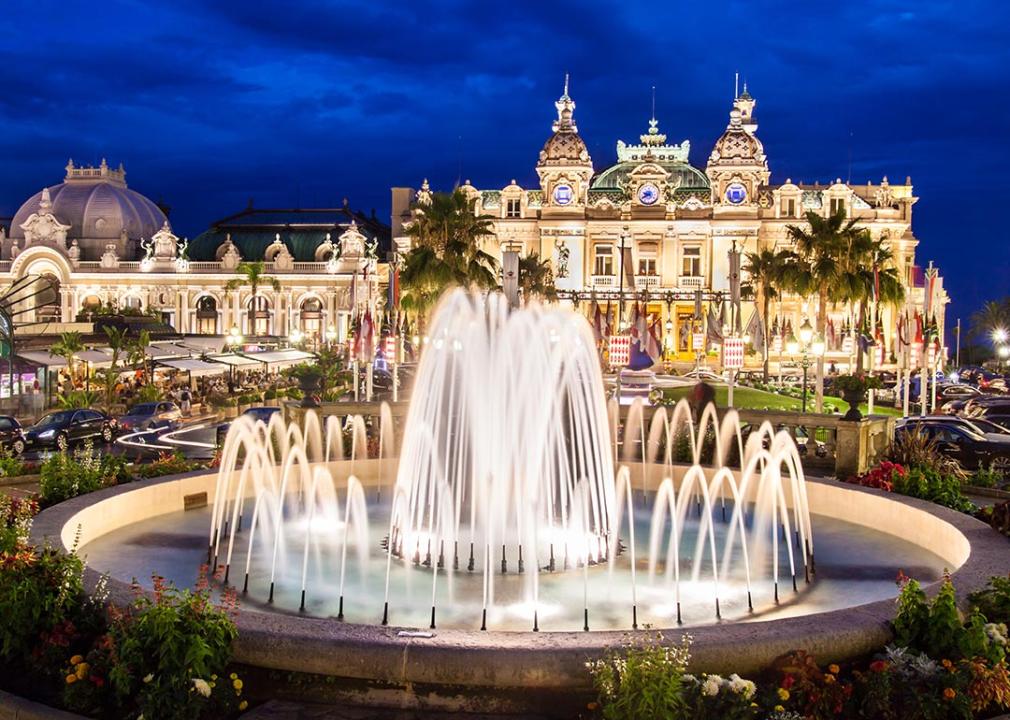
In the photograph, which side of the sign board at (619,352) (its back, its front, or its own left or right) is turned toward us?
front

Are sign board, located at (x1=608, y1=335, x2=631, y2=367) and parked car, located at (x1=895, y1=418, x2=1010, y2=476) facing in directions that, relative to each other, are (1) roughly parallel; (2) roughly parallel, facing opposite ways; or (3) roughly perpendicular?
roughly perpendicular

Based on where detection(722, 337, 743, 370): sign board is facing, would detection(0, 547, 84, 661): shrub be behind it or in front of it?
in front

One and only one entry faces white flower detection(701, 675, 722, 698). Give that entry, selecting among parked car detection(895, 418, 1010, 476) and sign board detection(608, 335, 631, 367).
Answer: the sign board

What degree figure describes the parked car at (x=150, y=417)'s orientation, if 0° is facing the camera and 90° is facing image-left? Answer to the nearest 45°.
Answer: approximately 45°

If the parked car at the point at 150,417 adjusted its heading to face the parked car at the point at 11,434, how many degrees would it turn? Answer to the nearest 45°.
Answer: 0° — it already faces it

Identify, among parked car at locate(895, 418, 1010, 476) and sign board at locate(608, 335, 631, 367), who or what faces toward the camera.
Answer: the sign board
